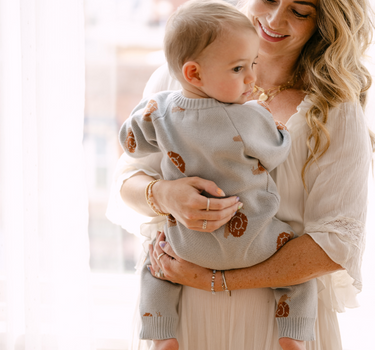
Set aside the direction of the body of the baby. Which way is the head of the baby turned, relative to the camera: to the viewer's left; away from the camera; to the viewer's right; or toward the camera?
to the viewer's right

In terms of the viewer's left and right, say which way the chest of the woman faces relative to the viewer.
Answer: facing the viewer and to the left of the viewer

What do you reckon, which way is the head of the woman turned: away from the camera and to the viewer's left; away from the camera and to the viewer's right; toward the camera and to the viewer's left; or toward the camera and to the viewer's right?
toward the camera and to the viewer's left
